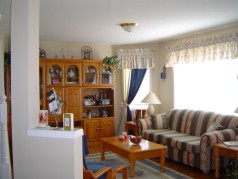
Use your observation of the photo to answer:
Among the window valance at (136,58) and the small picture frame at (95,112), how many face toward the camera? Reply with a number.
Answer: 2

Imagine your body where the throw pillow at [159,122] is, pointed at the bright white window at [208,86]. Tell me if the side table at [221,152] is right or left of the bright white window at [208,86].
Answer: right

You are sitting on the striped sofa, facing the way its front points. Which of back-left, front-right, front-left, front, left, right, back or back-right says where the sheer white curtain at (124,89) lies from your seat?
right

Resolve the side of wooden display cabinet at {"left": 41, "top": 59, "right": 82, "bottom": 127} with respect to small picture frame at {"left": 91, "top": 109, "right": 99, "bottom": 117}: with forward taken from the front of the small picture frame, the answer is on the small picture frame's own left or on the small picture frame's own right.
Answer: on the small picture frame's own right

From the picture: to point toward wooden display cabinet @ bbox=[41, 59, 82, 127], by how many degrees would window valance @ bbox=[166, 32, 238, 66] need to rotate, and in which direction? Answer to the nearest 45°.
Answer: approximately 45° to its right

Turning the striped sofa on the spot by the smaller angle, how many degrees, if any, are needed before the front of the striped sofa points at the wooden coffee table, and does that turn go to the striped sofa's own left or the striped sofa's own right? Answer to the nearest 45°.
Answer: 0° — it already faces it

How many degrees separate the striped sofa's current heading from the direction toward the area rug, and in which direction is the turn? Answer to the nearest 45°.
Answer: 0° — it already faces it

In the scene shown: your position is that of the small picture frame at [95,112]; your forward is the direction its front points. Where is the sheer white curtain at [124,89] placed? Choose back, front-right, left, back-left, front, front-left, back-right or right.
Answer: left
